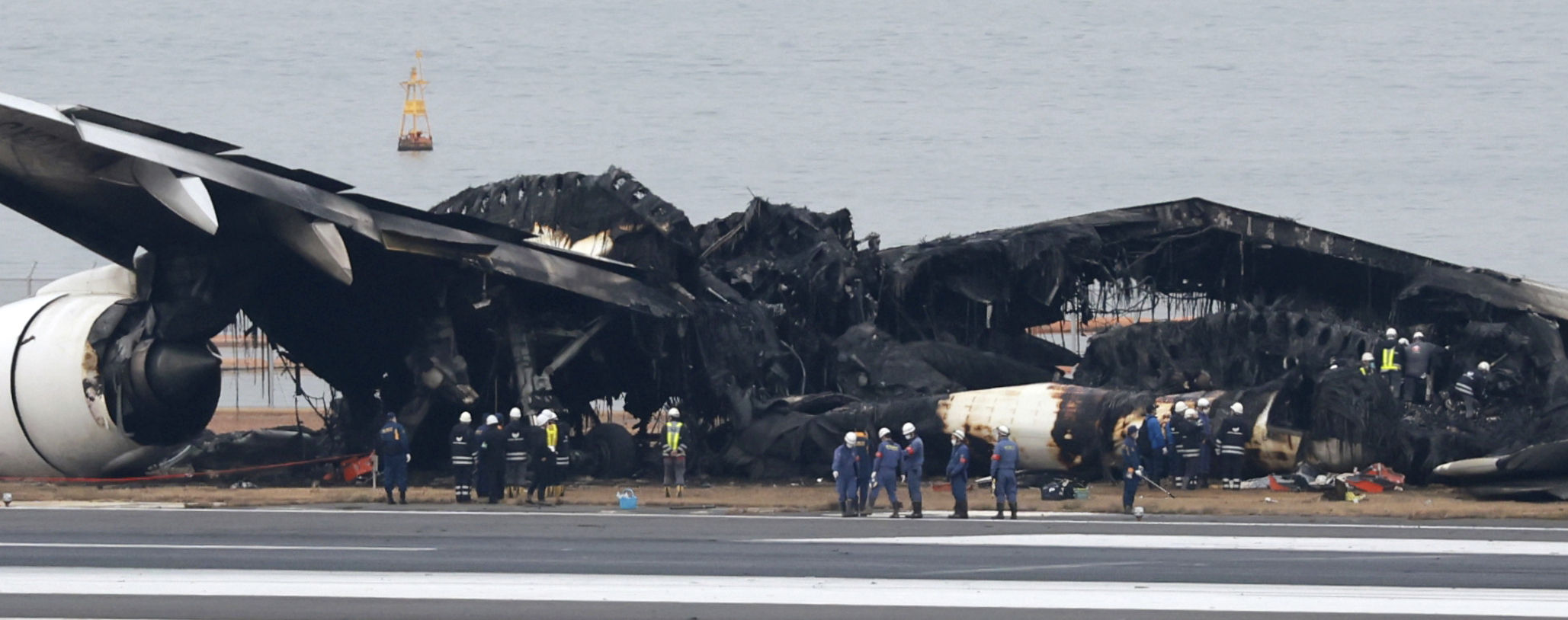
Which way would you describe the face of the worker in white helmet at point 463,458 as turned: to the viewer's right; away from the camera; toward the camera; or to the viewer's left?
away from the camera

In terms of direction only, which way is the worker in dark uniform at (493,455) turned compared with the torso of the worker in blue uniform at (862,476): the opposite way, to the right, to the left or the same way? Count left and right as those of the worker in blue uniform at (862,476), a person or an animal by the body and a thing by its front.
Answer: the same way

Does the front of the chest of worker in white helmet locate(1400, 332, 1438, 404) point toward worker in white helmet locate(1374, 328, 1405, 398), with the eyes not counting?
no

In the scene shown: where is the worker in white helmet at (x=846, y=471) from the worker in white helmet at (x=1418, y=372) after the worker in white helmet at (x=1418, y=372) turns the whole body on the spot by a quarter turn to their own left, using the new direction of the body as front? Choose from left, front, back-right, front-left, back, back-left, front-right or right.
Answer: front-left

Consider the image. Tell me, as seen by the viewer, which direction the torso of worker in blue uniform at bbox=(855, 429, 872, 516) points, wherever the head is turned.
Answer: away from the camera

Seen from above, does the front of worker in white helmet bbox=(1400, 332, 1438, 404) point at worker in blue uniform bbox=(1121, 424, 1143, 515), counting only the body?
no

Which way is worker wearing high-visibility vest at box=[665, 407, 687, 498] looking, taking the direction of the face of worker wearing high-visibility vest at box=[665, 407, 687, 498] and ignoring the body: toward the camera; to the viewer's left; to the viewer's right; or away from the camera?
away from the camera

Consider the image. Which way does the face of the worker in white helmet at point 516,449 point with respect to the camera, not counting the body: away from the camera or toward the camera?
away from the camera

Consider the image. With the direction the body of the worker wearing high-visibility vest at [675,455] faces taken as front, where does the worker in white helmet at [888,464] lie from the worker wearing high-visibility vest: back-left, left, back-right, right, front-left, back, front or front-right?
back-right

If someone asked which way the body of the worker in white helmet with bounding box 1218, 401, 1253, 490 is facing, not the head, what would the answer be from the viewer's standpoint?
away from the camera

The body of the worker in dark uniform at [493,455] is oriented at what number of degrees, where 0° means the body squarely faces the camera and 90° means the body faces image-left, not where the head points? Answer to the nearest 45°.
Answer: approximately 180°

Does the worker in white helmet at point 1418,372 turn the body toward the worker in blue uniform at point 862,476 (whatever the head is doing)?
no

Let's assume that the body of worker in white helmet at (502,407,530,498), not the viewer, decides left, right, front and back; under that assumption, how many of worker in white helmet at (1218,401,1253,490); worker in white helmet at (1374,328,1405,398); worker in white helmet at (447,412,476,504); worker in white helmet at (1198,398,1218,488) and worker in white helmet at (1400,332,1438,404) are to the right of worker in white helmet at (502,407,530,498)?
4

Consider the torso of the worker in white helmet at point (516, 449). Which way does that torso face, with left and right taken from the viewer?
facing away from the viewer
